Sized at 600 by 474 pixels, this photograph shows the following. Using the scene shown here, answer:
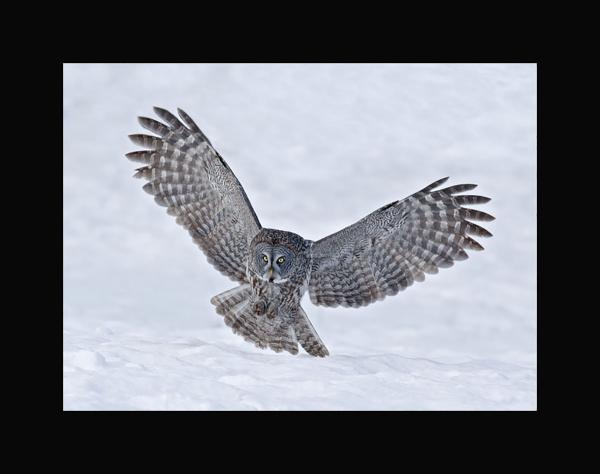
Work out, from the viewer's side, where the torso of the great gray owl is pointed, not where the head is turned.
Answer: toward the camera
